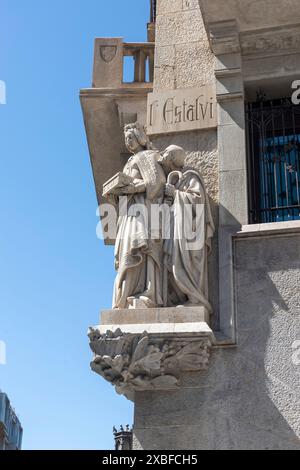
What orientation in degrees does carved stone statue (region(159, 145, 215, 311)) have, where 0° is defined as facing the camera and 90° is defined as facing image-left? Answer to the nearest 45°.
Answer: approximately 90°

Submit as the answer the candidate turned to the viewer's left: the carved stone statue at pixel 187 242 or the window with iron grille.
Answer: the carved stone statue

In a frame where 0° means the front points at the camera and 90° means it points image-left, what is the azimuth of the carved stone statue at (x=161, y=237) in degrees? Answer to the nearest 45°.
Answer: approximately 45°

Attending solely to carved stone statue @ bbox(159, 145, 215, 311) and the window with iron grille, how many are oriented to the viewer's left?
1

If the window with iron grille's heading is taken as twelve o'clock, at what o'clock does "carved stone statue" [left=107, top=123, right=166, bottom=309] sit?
The carved stone statue is roughly at 2 o'clock from the window with iron grille.

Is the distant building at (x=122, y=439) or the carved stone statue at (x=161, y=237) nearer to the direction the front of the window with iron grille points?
the carved stone statue

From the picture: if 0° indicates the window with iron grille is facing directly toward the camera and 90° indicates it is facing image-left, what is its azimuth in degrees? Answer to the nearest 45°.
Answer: approximately 0°

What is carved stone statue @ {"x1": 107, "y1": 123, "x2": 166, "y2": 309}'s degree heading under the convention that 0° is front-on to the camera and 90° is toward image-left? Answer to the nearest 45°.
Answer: approximately 45°

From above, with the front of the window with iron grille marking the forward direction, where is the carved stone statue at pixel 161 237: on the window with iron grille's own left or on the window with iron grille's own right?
on the window with iron grille's own right

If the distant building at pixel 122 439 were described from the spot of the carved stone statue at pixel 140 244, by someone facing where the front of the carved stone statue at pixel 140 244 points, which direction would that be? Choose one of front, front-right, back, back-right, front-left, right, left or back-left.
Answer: back-right
